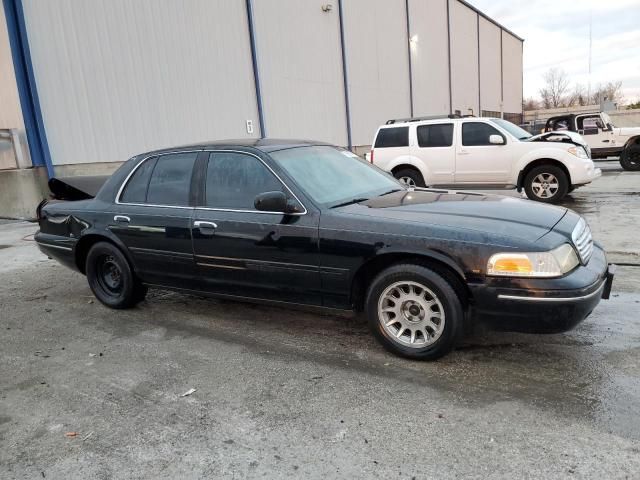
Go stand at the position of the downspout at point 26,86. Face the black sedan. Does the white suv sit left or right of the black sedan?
left

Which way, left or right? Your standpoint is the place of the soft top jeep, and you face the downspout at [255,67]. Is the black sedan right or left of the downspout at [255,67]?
left

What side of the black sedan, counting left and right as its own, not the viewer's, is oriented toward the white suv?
left

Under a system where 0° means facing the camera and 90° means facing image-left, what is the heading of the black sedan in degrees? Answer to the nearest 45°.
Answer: approximately 315°

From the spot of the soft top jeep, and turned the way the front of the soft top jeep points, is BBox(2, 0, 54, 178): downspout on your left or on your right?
on your right

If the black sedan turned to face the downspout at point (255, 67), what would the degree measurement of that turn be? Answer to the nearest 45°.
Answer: approximately 135° to its left

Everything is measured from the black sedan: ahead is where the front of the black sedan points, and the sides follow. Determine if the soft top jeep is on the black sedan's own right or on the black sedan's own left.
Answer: on the black sedan's own left

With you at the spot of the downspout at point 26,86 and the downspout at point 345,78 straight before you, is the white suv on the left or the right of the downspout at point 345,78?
right

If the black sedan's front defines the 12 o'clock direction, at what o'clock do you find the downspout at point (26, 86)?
The downspout is roughly at 6 o'clock from the black sedan.

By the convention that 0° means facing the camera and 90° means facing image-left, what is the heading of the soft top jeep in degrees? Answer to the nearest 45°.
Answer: approximately 270°
